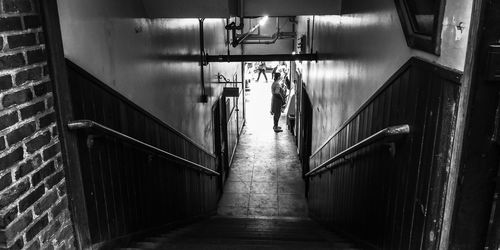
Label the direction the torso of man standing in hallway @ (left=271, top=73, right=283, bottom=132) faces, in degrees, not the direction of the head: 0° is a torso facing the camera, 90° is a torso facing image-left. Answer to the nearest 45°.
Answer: approximately 270°

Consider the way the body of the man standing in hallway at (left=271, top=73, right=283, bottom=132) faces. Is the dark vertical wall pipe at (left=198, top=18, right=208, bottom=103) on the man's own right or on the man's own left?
on the man's own right

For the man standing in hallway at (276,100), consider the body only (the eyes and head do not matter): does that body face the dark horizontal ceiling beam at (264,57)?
no
